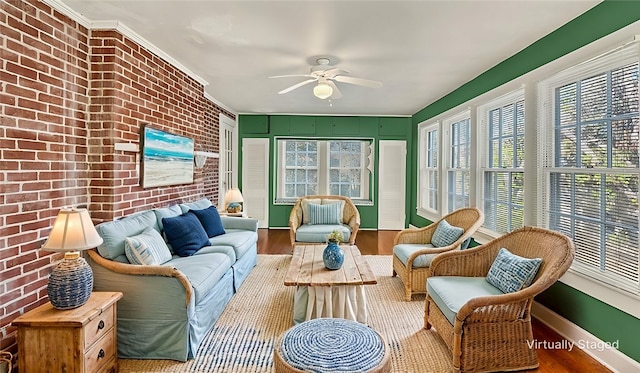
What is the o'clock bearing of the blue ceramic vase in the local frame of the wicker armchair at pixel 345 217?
The blue ceramic vase is roughly at 12 o'clock from the wicker armchair.

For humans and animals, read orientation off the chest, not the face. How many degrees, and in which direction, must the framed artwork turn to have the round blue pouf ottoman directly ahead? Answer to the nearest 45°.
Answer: approximately 45° to its right

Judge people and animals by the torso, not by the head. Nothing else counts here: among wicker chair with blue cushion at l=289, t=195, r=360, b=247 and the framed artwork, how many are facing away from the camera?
0

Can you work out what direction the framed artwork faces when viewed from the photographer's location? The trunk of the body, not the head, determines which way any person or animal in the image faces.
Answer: facing the viewer and to the right of the viewer

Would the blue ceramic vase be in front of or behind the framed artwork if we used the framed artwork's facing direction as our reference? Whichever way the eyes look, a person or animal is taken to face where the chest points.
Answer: in front

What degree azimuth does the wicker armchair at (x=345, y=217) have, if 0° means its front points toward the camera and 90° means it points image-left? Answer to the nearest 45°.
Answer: approximately 0°

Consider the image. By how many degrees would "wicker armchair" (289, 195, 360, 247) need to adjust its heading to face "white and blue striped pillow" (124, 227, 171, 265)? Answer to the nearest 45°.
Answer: approximately 45° to its right

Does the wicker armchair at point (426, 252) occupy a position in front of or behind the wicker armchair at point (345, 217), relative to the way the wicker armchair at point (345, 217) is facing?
in front

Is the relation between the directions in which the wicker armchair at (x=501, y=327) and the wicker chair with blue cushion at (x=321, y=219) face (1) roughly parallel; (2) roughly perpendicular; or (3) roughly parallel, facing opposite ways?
roughly perpendicular

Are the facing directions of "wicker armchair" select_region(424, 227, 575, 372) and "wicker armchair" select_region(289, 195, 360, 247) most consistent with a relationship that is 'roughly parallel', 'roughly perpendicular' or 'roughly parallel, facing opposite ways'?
roughly perpendicular

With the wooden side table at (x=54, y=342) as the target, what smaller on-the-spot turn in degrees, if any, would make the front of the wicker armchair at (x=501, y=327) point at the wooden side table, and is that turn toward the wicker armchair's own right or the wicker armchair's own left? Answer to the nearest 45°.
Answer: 0° — it already faces it

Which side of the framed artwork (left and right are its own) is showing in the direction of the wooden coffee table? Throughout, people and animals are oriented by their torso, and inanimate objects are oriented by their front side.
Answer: front
